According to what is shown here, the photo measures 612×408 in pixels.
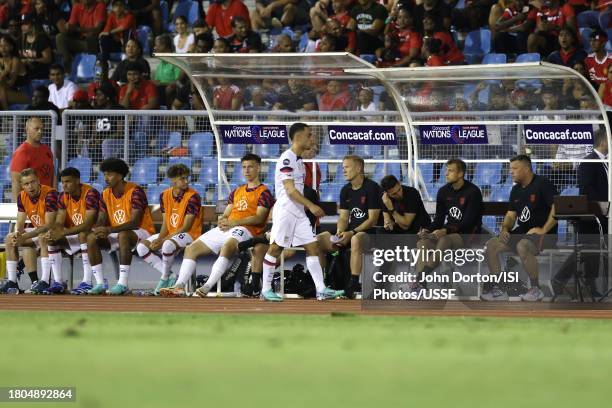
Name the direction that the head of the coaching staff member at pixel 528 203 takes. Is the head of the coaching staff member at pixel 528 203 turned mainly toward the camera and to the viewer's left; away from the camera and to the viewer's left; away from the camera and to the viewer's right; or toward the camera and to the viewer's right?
toward the camera and to the viewer's left

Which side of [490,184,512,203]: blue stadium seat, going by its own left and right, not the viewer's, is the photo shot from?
front

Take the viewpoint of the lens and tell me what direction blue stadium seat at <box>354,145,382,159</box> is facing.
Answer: facing the viewer

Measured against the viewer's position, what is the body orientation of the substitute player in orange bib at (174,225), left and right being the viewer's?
facing the viewer and to the left of the viewer

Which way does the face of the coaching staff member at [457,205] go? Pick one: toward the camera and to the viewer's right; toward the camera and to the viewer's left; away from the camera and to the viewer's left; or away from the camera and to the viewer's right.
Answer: toward the camera and to the viewer's left

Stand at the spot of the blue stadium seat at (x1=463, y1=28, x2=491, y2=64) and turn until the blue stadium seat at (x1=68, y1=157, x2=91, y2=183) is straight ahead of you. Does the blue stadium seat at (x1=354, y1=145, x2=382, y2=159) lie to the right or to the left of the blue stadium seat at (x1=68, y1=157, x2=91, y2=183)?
left

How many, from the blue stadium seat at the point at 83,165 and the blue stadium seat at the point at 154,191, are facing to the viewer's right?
0
